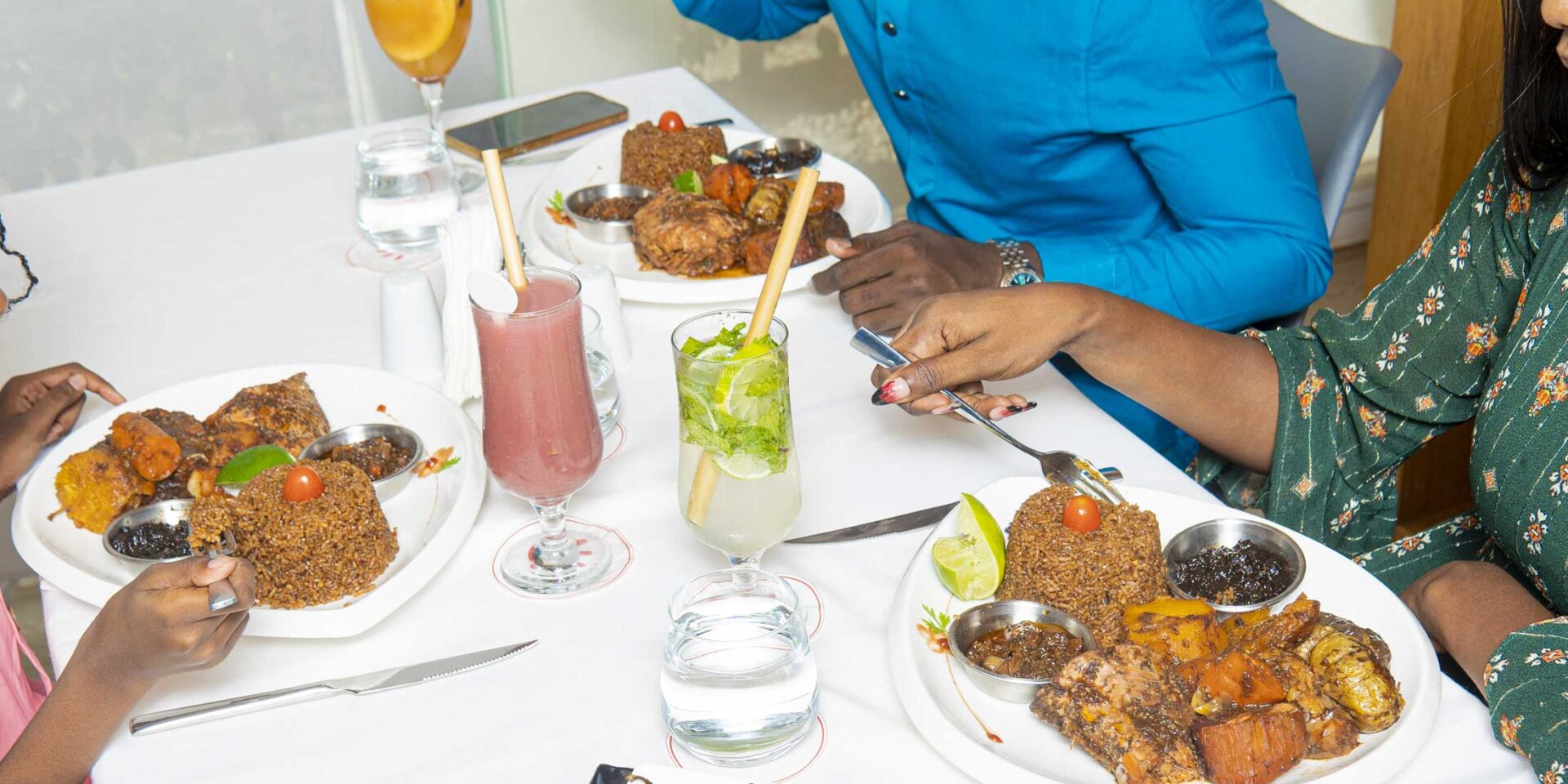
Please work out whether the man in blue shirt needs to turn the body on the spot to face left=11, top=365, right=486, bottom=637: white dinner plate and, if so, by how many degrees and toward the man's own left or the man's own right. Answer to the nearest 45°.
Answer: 0° — they already face it

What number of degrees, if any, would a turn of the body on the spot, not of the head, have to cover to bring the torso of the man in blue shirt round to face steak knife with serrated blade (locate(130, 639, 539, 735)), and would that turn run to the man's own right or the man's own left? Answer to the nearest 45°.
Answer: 0° — they already face it

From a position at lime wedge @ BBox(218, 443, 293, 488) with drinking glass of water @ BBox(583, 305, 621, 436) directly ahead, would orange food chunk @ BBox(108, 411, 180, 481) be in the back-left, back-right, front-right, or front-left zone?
back-left

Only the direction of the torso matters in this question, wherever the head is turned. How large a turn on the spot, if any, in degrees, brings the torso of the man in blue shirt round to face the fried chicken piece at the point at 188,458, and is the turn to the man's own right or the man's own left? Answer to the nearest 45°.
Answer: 0° — they already face it

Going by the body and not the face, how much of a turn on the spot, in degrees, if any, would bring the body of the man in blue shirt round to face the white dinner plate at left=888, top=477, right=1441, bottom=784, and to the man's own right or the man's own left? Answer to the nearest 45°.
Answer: approximately 45° to the man's own left

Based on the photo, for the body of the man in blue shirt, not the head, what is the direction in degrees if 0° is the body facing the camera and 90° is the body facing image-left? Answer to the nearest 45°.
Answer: approximately 45°
